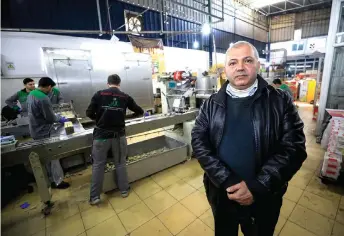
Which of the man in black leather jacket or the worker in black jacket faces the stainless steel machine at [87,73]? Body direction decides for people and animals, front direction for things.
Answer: the worker in black jacket

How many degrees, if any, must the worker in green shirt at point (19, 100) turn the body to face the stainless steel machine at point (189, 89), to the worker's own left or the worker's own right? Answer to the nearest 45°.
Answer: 0° — they already face it

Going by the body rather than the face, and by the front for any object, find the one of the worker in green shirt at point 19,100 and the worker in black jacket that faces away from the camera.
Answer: the worker in black jacket

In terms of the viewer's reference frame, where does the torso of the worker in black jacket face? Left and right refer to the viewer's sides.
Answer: facing away from the viewer

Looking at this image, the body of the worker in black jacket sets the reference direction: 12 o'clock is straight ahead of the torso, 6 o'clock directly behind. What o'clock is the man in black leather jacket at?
The man in black leather jacket is roughly at 5 o'clock from the worker in black jacket.

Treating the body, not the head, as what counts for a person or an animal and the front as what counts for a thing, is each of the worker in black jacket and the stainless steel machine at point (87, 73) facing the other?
yes

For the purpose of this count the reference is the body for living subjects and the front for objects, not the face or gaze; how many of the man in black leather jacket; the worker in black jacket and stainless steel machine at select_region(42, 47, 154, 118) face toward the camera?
2

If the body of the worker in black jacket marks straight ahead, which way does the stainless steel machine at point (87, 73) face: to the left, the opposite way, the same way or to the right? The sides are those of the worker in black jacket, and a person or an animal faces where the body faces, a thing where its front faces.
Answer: the opposite way
